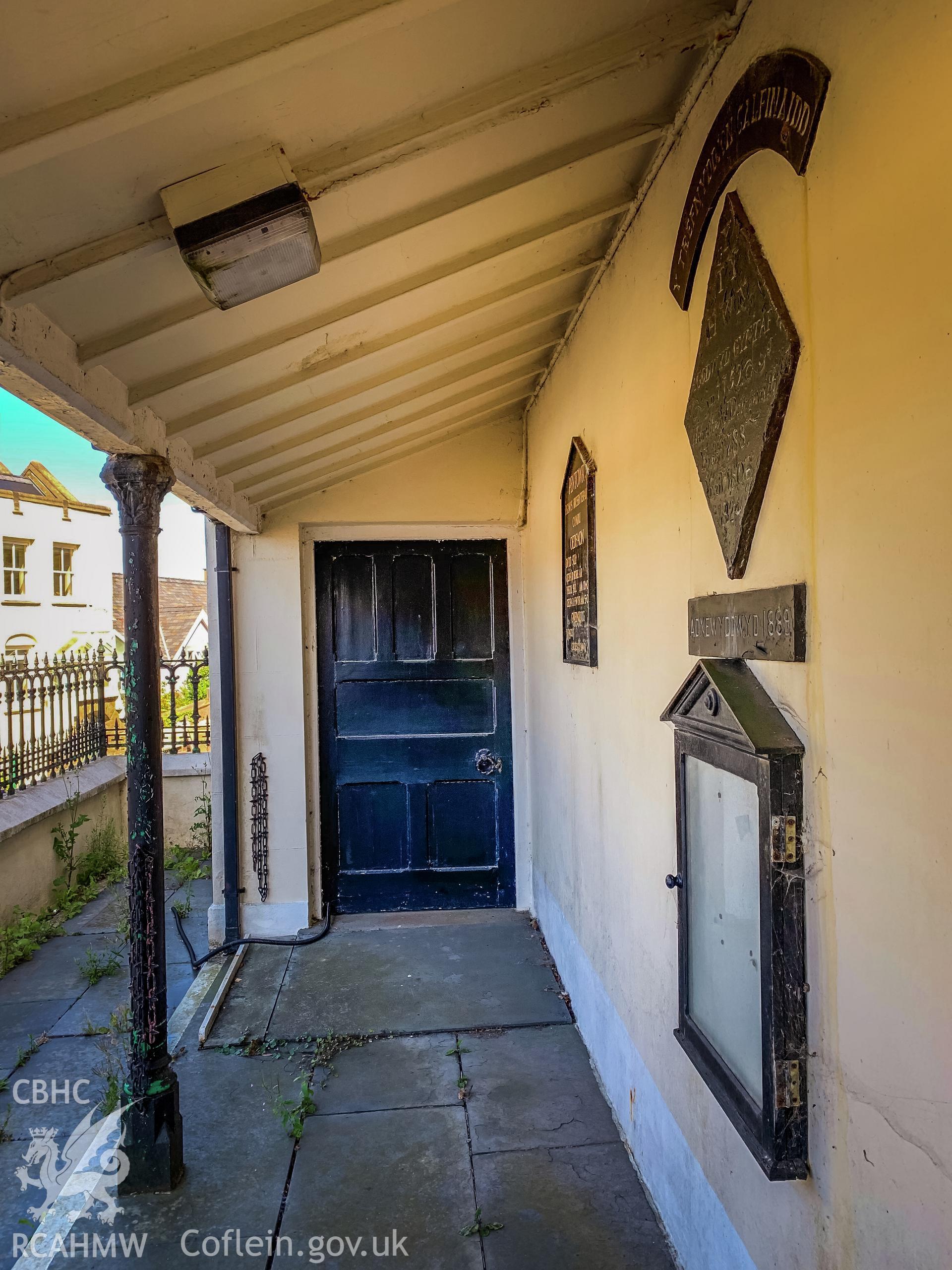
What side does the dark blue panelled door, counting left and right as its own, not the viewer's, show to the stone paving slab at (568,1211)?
front

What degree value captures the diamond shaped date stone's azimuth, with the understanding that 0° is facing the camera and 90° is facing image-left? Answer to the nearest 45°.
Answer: approximately 45°

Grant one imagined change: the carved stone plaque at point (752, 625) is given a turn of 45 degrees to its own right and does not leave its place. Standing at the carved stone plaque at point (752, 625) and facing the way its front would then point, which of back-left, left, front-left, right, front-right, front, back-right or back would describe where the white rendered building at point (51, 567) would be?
front-right

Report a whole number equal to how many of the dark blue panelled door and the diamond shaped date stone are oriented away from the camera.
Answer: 0

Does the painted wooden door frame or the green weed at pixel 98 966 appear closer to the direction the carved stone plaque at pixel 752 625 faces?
the green weed

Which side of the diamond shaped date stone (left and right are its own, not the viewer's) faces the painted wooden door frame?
right

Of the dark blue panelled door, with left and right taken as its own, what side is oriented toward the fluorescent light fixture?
front

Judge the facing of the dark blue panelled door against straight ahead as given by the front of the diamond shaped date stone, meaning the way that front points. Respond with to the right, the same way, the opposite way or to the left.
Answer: to the left

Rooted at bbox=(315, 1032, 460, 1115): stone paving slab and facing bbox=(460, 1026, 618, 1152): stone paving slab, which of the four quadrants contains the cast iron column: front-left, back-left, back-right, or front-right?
back-right
